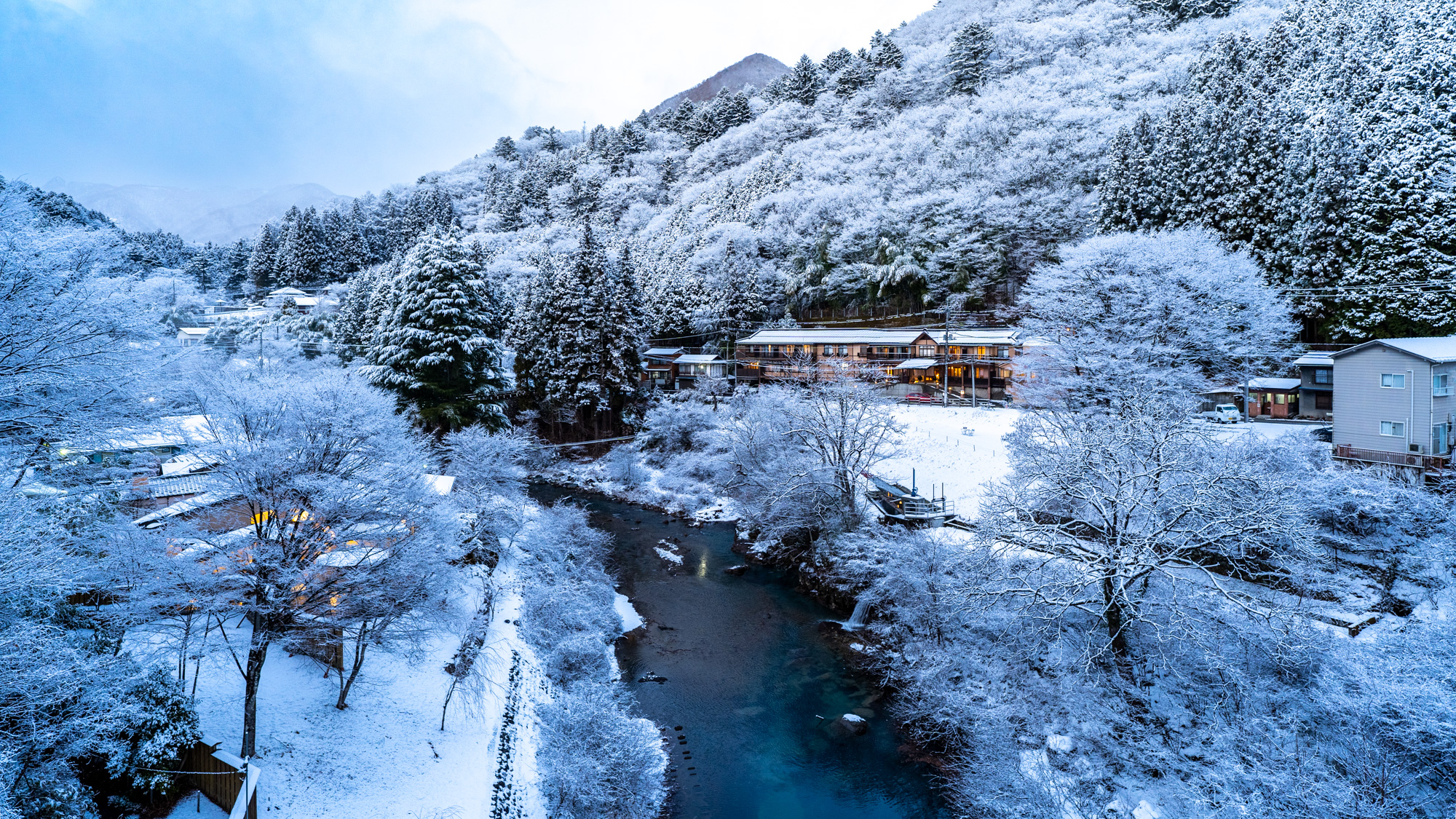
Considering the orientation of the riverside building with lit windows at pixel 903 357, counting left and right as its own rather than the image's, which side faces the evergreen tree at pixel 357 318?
right

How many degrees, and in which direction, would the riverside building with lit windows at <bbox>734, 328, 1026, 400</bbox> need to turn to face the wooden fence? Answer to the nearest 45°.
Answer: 0° — it already faces it

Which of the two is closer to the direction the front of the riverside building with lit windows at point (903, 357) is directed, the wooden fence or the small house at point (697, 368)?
the wooden fence

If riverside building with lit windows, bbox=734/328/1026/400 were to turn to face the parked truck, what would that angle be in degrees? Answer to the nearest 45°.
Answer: approximately 45° to its left

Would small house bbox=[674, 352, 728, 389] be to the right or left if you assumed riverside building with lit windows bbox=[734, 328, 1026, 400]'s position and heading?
on its right

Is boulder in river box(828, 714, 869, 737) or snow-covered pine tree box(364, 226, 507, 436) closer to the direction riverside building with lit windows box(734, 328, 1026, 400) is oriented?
the boulder in river

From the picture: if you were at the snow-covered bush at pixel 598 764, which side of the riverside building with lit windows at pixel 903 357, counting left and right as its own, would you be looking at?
front

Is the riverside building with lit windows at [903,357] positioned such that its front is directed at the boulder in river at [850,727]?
yes

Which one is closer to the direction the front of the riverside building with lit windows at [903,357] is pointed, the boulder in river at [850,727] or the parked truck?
the boulder in river

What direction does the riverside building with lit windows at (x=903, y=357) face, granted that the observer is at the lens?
facing the viewer

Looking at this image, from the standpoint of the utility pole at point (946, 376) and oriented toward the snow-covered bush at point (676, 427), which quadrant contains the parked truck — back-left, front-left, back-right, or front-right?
back-left

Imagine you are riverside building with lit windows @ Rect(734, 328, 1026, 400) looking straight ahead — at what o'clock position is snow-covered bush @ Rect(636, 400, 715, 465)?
The snow-covered bush is roughly at 2 o'clock from the riverside building with lit windows.

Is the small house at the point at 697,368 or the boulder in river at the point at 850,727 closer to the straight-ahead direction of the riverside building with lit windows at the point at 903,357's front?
the boulder in river

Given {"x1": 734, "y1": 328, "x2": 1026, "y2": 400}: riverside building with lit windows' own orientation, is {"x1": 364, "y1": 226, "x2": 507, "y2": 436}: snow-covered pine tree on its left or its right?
on its right

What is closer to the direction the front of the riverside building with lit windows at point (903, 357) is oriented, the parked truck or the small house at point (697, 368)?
the parked truck
